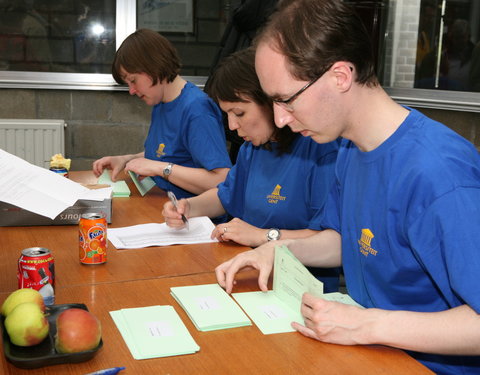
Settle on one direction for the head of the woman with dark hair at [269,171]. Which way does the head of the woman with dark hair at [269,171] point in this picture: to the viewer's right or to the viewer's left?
to the viewer's left

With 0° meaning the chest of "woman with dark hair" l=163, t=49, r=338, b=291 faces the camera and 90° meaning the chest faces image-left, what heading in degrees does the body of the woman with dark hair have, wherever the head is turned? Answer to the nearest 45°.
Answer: approximately 45°

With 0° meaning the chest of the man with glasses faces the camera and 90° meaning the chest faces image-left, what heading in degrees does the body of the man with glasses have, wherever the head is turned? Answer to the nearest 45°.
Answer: approximately 45°

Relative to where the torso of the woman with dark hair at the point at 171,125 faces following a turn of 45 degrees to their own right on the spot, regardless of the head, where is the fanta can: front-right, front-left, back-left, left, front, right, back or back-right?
back-left

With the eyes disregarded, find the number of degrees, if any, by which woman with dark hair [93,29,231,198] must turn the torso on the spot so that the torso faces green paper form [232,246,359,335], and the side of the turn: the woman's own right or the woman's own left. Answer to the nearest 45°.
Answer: approximately 90° to the woman's own left

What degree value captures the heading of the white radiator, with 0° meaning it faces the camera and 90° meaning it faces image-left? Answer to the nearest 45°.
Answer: approximately 0°

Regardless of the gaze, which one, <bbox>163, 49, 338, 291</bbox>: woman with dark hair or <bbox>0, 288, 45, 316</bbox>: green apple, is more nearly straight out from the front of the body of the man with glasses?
the green apple

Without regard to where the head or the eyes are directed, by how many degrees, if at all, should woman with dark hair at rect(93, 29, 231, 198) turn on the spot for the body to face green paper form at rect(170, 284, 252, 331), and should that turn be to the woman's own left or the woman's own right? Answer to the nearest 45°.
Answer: approximately 90° to the woman's own left

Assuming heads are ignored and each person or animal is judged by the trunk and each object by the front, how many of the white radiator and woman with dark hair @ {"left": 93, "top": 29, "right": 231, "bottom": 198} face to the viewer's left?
1

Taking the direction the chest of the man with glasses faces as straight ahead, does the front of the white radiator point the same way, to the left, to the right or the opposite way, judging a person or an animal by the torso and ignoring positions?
to the left

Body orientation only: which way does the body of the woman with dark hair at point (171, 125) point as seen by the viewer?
to the viewer's left

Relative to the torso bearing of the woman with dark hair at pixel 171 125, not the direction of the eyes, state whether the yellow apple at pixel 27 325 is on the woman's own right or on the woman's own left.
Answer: on the woman's own left
